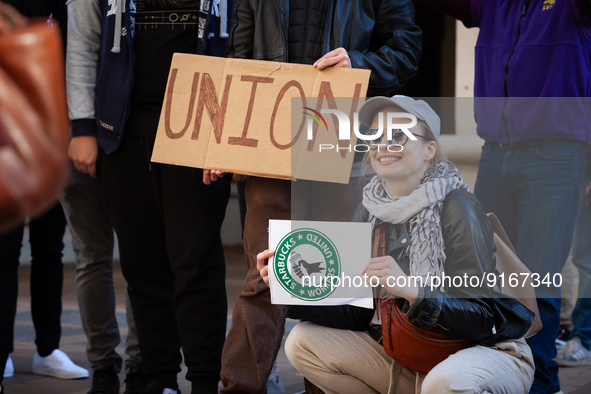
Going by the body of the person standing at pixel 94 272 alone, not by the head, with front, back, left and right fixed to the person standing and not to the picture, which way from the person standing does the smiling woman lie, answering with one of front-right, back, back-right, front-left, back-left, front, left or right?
front-left

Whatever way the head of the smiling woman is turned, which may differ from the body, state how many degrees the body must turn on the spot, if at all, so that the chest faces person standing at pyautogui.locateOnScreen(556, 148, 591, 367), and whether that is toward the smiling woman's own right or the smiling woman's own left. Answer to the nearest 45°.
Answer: approximately 180°

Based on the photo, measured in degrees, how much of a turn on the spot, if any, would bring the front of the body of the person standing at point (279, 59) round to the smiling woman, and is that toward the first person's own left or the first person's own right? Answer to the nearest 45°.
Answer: approximately 45° to the first person's own left

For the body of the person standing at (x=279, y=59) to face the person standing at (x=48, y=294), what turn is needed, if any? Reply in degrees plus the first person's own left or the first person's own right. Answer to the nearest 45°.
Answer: approximately 135° to the first person's own right

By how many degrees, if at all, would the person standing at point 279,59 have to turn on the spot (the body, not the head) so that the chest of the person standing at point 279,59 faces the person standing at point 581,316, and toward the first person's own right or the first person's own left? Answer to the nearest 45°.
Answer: approximately 135° to the first person's own left

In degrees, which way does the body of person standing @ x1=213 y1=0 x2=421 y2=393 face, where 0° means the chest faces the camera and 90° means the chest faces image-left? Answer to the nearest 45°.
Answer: approximately 0°

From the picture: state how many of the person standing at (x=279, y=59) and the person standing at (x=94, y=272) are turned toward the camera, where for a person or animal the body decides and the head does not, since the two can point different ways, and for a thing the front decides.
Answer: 2
